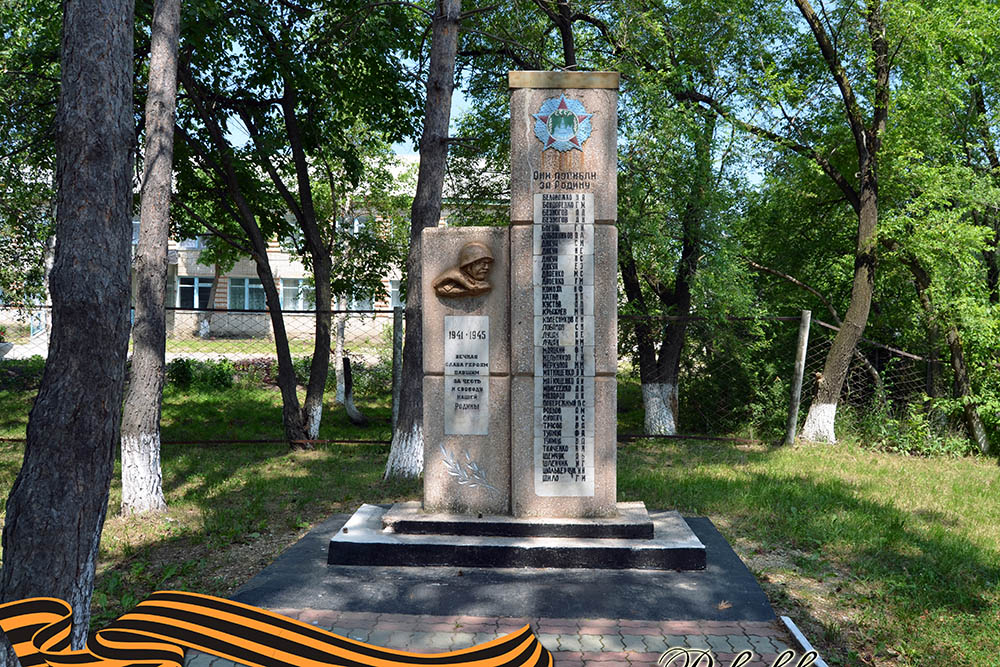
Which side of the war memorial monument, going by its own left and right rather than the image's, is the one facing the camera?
front

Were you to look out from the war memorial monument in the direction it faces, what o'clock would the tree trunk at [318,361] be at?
The tree trunk is roughly at 5 o'clock from the war memorial monument.

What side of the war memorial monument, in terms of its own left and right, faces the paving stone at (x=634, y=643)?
front

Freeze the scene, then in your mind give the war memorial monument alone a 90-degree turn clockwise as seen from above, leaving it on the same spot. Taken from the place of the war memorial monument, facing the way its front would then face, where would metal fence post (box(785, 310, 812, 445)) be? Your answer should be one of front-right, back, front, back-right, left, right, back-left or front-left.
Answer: back-right

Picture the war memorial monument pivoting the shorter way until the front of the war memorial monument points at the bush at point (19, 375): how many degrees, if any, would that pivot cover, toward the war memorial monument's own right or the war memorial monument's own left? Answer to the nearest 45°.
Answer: approximately 135° to the war memorial monument's own right

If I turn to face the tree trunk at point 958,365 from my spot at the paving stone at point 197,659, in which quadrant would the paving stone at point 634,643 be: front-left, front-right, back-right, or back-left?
front-right

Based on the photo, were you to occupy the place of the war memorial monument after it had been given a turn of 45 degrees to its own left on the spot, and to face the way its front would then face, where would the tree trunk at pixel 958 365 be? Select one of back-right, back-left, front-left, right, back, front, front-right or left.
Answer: left

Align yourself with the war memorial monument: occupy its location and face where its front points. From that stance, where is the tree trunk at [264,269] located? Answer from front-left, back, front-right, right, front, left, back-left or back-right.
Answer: back-right

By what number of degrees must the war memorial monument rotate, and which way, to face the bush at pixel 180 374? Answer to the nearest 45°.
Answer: approximately 135° to its right

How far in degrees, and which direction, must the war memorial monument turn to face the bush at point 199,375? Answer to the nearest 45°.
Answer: approximately 135° to its right
